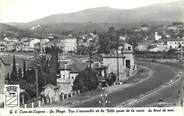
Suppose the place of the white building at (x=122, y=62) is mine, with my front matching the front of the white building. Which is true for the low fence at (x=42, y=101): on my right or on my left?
on my right

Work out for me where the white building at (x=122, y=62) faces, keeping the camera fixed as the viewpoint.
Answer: facing the viewer and to the right of the viewer
